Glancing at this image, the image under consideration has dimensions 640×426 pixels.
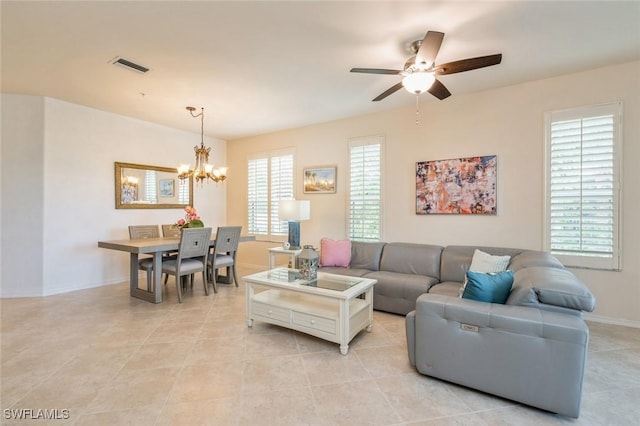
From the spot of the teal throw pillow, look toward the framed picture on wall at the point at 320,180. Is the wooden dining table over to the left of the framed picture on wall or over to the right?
left

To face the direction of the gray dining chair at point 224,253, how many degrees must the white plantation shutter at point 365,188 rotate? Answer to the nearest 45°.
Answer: approximately 45° to its right

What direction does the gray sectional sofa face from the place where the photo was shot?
facing the viewer and to the left of the viewer

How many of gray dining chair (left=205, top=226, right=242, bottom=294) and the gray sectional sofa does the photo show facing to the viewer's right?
0

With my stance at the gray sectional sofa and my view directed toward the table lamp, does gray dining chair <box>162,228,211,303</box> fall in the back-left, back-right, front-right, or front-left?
front-left

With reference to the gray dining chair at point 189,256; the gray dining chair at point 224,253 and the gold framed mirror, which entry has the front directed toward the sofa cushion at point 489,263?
the gold framed mirror

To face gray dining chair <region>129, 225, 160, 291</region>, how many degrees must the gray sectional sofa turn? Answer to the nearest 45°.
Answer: approximately 45° to its right

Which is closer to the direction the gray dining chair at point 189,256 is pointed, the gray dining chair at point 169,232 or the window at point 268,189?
the gray dining chair

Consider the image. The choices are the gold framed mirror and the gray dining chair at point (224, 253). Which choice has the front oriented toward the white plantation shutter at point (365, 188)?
the gold framed mirror

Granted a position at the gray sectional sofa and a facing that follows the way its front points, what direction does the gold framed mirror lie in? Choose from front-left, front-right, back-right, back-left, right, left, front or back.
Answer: front-right

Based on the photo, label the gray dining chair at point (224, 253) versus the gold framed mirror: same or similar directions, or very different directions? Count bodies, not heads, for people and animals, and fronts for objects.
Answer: very different directions

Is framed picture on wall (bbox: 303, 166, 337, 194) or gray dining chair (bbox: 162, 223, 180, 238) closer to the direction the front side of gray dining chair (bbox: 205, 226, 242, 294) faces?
the gray dining chair

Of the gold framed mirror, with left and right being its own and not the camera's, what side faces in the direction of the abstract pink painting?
front

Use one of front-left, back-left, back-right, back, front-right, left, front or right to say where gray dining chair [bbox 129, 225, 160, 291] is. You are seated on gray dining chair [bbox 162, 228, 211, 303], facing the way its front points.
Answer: front

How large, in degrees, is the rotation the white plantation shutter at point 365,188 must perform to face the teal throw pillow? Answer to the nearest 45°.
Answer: approximately 45° to its left

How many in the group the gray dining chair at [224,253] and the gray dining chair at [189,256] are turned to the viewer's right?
0

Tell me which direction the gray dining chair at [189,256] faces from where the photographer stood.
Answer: facing away from the viewer and to the left of the viewer

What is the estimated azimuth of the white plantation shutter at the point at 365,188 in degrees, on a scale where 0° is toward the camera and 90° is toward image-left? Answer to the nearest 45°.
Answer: approximately 45°
